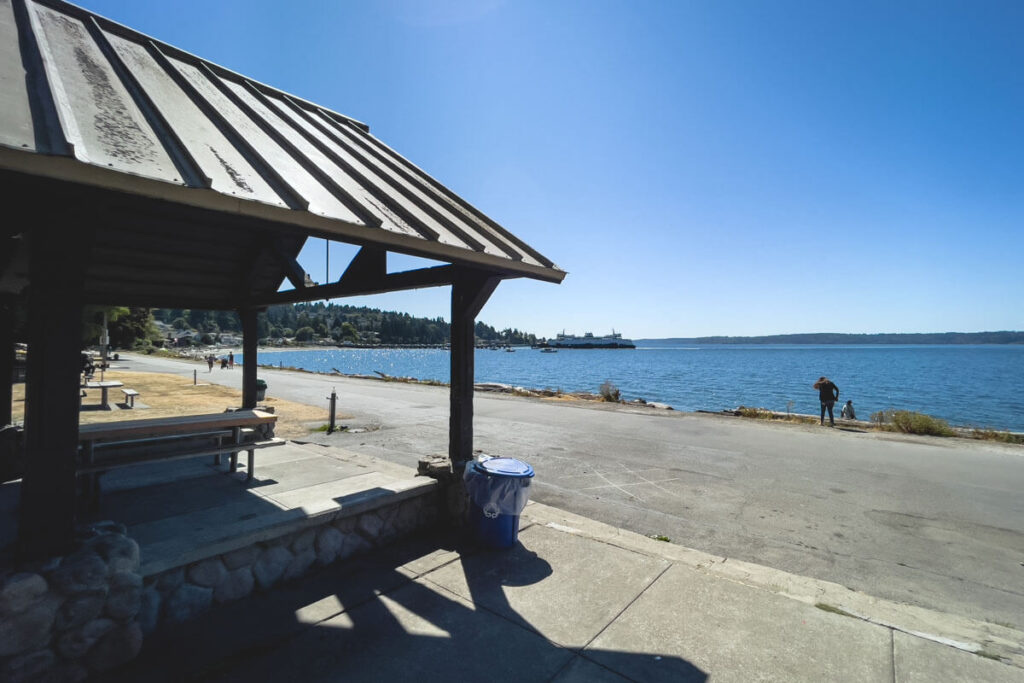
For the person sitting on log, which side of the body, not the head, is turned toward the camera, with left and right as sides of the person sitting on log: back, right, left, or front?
back

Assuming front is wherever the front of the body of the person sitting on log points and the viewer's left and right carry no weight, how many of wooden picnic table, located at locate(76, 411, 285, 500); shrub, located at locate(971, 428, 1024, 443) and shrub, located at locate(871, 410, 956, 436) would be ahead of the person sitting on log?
0

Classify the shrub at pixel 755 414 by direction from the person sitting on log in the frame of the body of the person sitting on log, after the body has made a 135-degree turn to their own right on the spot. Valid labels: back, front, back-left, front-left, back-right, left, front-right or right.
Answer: right

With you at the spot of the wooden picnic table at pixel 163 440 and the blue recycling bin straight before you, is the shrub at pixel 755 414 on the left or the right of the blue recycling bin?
left

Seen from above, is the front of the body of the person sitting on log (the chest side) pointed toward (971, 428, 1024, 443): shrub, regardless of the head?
no

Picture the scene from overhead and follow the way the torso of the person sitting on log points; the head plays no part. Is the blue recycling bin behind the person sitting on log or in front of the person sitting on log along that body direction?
behind

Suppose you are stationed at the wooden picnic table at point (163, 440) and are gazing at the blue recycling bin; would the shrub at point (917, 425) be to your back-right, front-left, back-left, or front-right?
front-left

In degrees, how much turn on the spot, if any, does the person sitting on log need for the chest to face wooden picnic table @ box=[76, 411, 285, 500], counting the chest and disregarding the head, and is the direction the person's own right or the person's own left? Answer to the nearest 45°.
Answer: approximately 180°

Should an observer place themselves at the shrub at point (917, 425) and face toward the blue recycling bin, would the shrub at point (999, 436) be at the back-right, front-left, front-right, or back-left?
back-left

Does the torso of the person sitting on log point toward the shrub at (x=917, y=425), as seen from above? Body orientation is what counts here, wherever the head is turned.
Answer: no
